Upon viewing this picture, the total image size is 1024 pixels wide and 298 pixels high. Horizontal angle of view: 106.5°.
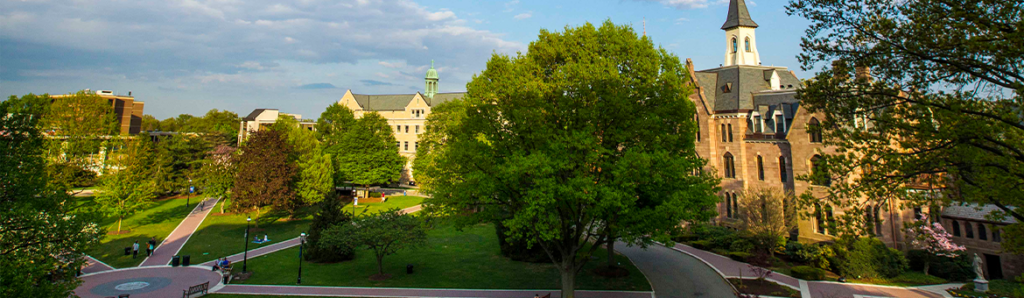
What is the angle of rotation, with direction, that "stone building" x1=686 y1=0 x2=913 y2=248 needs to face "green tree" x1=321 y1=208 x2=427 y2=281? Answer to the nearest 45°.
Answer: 0° — it already faces it

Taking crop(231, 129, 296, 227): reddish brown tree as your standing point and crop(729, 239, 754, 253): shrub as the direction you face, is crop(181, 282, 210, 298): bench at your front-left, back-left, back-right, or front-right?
front-right

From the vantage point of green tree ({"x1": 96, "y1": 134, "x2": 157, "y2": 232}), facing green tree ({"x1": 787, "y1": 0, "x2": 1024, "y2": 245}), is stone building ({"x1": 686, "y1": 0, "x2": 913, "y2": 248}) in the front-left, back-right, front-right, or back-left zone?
front-left

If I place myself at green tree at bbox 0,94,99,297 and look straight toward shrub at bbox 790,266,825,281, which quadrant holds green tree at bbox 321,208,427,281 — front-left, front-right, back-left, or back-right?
front-left

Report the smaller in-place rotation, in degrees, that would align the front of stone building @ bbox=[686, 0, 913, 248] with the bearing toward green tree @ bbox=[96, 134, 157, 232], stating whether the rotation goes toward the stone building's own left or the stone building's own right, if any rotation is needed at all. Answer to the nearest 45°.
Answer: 0° — it already faces it

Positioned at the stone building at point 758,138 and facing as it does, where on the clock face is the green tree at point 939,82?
The green tree is roughly at 10 o'clock from the stone building.

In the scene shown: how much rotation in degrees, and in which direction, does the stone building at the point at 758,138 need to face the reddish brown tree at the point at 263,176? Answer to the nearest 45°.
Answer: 0° — it already faces it

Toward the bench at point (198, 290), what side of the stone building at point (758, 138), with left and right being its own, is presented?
front

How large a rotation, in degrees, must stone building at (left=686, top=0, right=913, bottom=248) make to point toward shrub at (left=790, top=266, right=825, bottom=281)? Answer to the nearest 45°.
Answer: approximately 45° to its left

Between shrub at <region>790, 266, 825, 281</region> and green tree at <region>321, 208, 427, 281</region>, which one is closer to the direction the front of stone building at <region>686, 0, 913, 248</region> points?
the green tree

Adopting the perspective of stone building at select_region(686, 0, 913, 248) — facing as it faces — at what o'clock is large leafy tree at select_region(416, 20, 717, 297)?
The large leafy tree is roughly at 11 o'clock from the stone building.

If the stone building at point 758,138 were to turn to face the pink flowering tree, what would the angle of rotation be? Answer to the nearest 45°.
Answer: approximately 90° to its left

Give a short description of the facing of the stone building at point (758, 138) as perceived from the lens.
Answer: facing the viewer and to the left of the viewer

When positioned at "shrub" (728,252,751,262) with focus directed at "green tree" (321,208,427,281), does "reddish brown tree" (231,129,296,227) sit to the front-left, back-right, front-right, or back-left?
front-right
